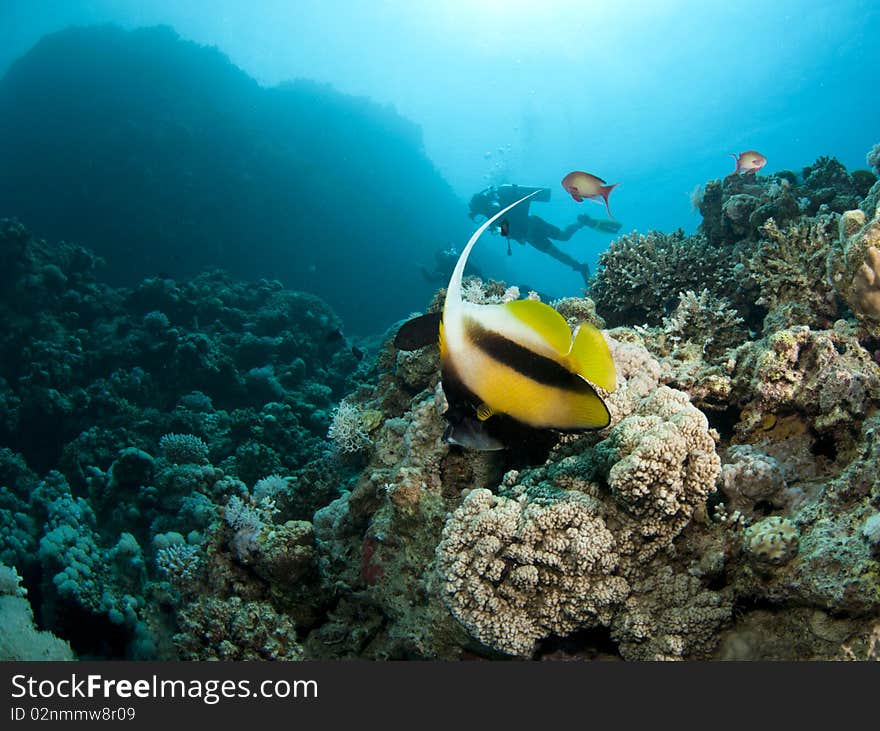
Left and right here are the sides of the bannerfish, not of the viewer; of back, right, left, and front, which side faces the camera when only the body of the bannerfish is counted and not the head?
left

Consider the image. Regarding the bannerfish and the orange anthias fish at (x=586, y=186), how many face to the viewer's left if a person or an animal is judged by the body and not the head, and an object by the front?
2

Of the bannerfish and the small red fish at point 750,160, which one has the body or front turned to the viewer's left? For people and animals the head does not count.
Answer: the bannerfish

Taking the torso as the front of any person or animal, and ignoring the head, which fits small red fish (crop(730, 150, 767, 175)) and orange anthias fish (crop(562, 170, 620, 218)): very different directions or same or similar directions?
very different directions

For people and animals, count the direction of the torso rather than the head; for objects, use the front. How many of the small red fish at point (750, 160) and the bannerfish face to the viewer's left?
1

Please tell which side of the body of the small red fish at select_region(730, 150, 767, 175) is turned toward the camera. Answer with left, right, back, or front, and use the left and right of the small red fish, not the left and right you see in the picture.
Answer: right

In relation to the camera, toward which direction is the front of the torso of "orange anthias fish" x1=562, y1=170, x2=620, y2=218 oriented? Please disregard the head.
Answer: to the viewer's left
